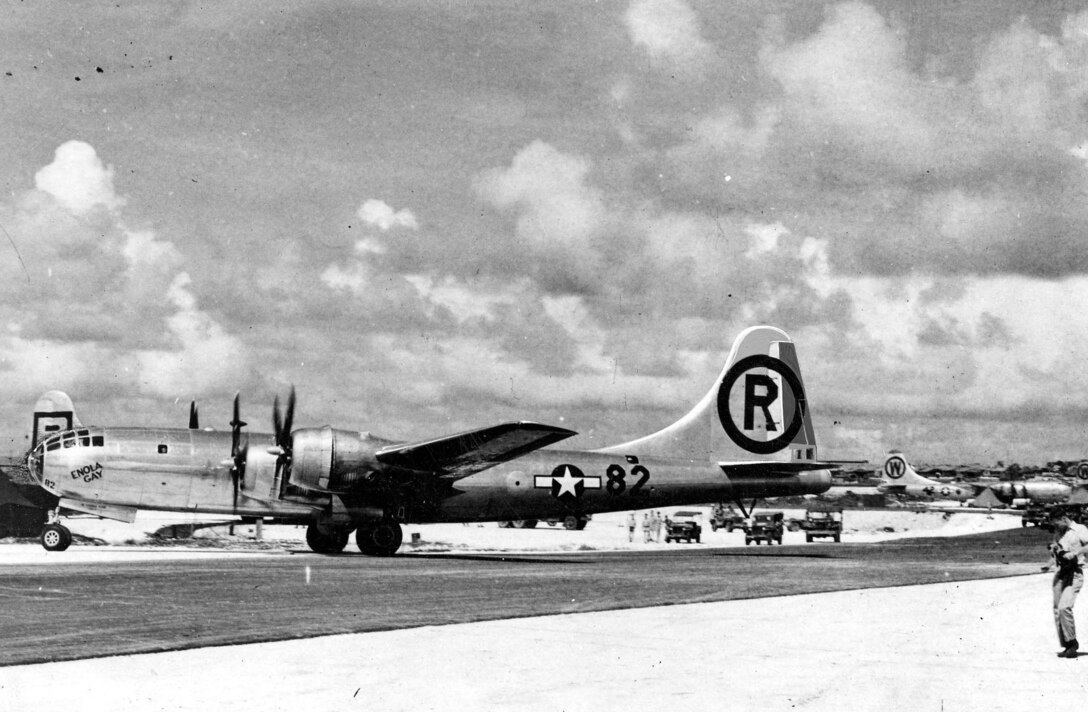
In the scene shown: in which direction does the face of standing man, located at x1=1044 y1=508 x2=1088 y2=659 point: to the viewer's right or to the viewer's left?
to the viewer's left

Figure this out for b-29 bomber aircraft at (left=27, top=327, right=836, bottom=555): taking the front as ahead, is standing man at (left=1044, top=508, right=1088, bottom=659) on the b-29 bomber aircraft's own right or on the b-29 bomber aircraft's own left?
on the b-29 bomber aircraft's own left

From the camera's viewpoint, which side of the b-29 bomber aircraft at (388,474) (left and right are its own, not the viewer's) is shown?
left
